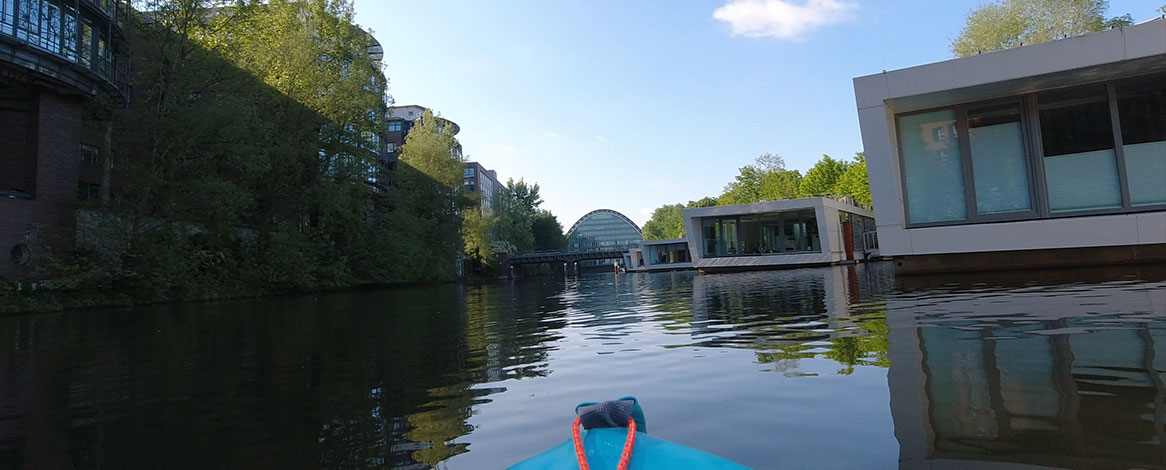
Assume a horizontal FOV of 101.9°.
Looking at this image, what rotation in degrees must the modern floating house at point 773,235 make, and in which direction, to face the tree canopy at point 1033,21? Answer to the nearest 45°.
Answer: approximately 90° to its left

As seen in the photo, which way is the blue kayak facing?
away from the camera

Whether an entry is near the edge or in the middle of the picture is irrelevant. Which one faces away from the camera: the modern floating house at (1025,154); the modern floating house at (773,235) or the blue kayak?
the blue kayak

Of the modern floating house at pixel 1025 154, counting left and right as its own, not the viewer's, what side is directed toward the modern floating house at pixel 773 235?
right

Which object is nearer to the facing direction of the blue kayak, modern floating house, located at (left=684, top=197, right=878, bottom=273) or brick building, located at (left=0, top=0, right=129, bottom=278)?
the modern floating house

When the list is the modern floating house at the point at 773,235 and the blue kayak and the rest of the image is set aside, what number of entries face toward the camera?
1

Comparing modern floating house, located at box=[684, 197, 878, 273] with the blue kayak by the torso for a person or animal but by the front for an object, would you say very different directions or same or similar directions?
very different directions

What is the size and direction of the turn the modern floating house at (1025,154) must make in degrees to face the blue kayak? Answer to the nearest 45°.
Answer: approximately 45° to its left

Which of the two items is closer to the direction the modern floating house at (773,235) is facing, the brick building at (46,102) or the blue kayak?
the blue kayak

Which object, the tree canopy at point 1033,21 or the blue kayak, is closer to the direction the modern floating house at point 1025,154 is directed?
the blue kayak

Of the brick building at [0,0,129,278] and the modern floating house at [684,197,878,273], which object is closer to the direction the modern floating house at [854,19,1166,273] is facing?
the brick building

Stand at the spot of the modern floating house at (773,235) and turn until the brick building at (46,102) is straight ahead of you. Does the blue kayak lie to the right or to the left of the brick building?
left
